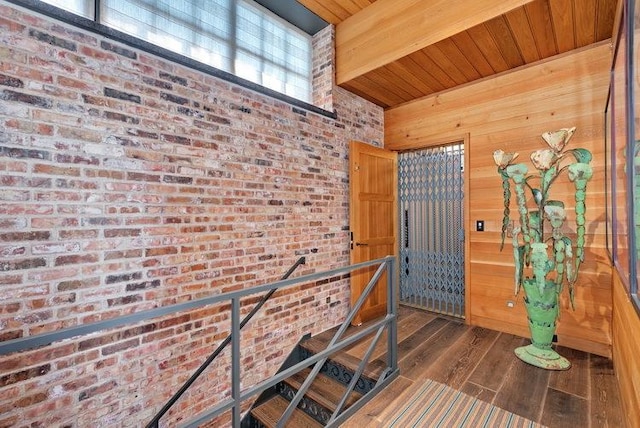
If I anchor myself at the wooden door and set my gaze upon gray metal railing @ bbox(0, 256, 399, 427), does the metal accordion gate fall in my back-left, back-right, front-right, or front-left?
back-left

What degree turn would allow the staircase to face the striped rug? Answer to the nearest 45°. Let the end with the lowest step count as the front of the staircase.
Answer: approximately 90° to its left

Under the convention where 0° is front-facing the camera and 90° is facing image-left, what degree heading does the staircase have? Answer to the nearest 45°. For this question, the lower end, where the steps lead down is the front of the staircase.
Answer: approximately 45°

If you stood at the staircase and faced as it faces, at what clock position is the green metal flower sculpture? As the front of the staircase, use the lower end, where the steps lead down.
The green metal flower sculpture is roughly at 8 o'clock from the staircase.

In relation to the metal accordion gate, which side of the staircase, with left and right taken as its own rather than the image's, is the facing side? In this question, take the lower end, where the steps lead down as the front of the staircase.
back
